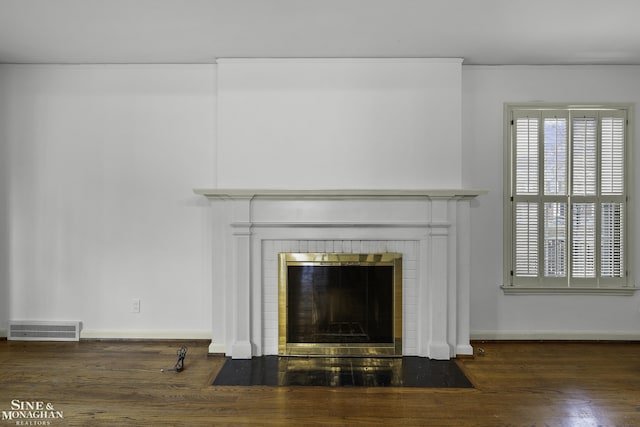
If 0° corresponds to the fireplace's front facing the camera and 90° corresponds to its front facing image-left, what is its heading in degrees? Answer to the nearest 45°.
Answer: approximately 0°

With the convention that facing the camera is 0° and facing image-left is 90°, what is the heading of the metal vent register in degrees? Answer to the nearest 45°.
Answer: approximately 0°

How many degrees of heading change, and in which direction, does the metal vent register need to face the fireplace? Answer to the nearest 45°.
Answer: approximately 45° to its left

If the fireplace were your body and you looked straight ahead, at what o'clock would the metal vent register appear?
The metal vent register is roughly at 3 o'clock from the fireplace.

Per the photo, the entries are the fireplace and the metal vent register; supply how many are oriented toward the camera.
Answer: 2

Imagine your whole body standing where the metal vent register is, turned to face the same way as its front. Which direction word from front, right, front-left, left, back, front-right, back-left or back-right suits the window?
front-left

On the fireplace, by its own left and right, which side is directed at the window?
left
